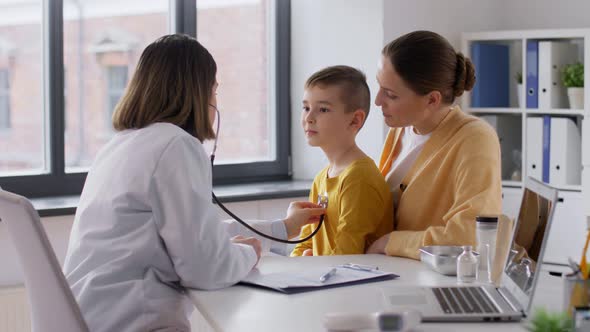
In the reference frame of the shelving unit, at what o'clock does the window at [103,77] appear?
The window is roughly at 2 o'clock from the shelving unit.

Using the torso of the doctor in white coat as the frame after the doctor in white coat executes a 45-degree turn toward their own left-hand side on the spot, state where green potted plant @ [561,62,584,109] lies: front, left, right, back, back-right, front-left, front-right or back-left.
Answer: front-right

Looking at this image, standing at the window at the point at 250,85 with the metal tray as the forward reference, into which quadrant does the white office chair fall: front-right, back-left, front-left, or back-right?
front-right

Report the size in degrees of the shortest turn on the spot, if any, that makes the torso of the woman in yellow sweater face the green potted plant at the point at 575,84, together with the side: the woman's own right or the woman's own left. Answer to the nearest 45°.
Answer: approximately 135° to the woman's own right

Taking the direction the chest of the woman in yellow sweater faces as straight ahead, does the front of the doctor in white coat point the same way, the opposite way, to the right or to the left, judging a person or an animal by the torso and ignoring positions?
the opposite way

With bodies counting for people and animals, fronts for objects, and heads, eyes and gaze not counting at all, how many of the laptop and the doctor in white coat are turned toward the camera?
0

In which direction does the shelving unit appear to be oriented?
toward the camera

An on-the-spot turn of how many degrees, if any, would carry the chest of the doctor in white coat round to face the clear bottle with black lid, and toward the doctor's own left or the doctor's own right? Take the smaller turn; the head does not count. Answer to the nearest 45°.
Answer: approximately 45° to the doctor's own right

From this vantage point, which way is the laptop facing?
to the viewer's left

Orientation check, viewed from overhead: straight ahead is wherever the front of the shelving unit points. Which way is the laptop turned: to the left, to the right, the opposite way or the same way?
to the right

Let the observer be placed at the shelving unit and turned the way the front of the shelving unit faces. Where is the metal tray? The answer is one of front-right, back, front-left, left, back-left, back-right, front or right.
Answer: front

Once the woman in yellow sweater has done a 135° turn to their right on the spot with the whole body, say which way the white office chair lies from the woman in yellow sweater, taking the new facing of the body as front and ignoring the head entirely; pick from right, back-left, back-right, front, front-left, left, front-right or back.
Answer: back-left

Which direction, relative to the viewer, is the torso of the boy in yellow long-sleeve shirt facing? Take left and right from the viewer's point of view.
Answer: facing the viewer and to the left of the viewer

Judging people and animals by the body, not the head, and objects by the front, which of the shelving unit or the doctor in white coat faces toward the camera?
the shelving unit

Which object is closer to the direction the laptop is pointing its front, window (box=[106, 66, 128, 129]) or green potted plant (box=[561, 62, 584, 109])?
the window

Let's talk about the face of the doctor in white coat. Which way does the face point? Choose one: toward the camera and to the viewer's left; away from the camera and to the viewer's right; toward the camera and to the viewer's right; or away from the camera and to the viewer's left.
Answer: away from the camera and to the viewer's right

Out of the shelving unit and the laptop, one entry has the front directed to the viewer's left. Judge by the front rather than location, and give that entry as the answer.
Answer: the laptop

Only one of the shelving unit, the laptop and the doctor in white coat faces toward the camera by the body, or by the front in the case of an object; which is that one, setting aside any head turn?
the shelving unit

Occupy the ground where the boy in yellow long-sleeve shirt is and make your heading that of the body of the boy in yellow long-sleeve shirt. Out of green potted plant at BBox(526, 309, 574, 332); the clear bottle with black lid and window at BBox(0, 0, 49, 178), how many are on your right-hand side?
1
